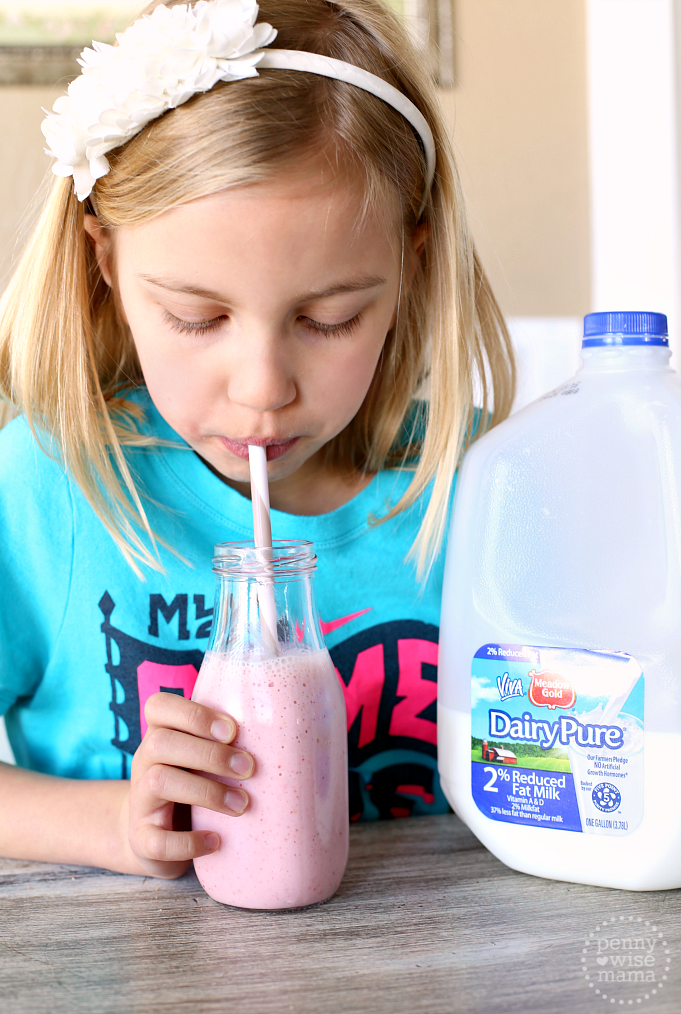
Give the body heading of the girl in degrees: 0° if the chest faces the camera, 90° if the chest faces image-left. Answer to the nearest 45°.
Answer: approximately 0°
